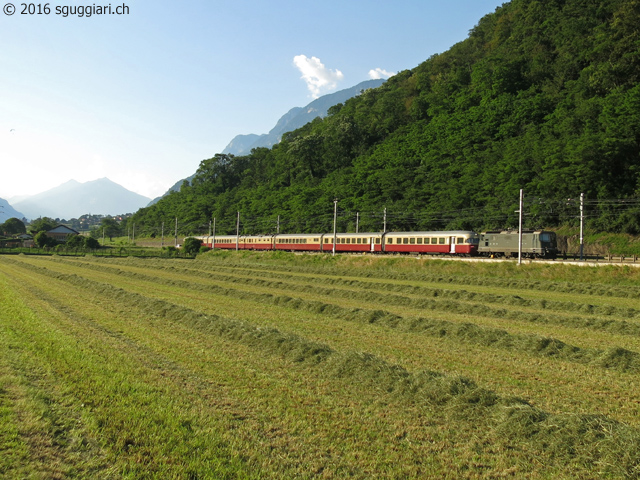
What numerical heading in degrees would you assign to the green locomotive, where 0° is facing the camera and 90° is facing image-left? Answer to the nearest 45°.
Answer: approximately 315°
